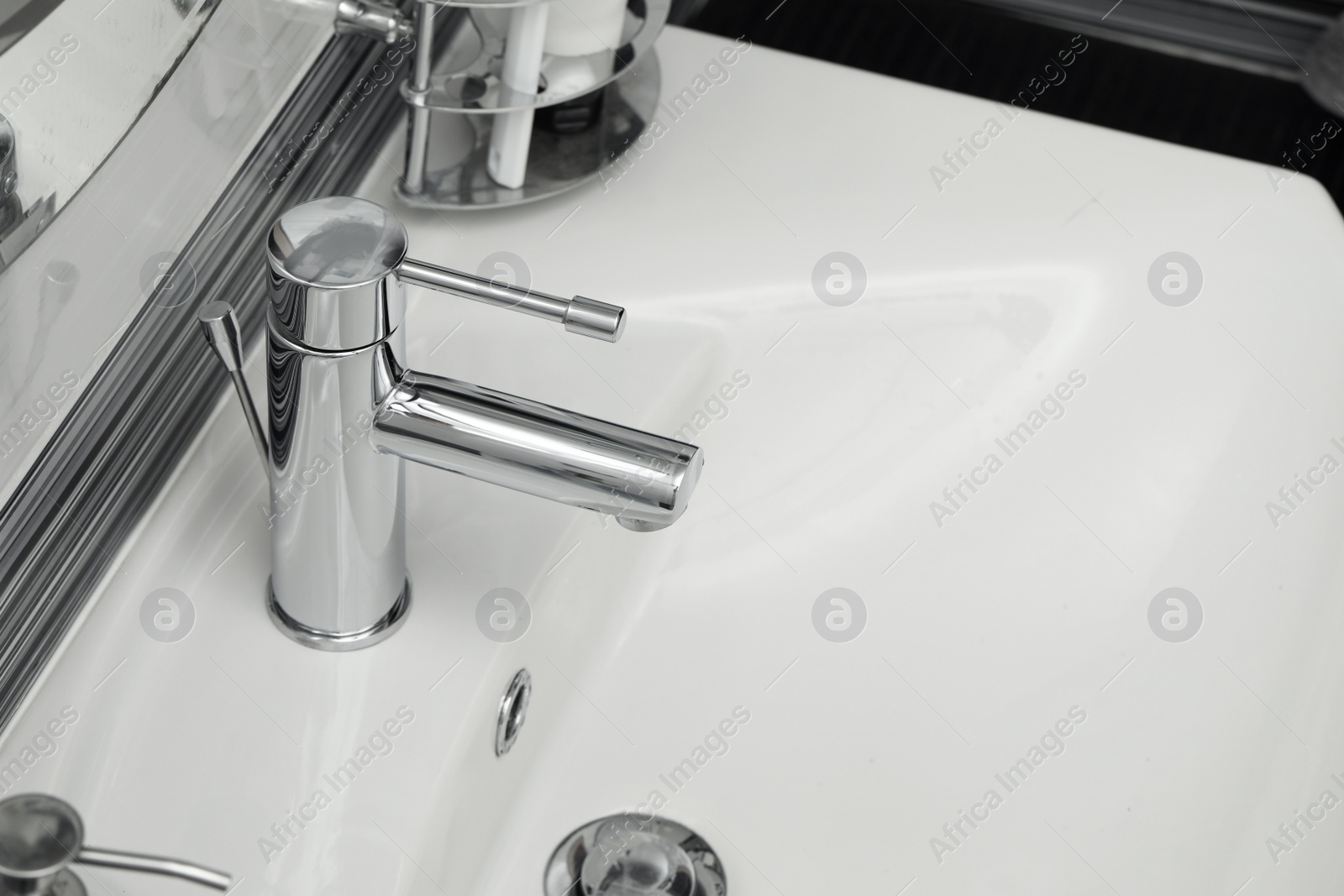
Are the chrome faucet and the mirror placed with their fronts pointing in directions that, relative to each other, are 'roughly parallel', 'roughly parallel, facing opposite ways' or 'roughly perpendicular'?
roughly parallel

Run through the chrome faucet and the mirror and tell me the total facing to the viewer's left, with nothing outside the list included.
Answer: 0

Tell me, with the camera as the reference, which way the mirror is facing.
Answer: facing the viewer and to the right of the viewer
